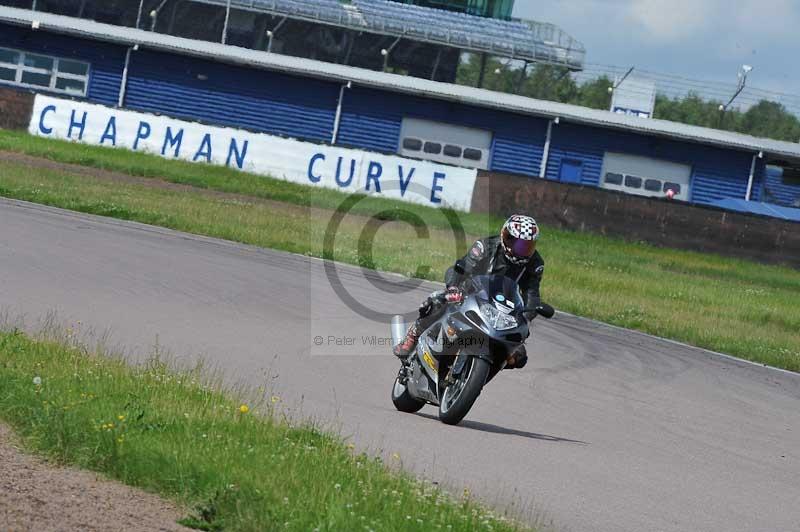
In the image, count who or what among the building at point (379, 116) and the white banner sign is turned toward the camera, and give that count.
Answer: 2

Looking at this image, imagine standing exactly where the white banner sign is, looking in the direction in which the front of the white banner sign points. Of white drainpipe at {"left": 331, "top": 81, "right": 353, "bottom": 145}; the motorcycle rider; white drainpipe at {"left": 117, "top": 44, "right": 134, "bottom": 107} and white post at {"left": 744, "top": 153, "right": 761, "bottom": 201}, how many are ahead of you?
1

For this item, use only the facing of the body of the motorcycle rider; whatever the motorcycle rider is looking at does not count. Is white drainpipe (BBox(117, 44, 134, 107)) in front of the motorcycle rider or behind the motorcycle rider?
behind

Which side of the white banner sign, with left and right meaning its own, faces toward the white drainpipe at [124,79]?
back

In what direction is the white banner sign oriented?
toward the camera

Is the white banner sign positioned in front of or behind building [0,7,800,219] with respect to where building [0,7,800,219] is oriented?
in front

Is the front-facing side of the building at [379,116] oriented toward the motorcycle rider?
yes

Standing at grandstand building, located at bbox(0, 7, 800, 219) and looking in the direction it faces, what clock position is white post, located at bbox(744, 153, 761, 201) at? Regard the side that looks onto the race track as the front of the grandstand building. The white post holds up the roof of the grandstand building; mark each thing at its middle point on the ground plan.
The white post is roughly at 9 o'clock from the building.

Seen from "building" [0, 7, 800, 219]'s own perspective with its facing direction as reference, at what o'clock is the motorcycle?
The motorcycle is roughly at 12 o'clock from the building.

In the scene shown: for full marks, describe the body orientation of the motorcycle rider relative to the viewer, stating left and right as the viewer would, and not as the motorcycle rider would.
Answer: facing the viewer and to the right of the viewer

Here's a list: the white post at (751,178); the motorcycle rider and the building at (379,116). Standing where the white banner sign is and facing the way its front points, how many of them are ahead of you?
1

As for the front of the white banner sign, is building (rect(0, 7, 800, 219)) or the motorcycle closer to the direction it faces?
the motorcycle

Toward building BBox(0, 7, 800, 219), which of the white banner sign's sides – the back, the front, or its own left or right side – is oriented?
back
